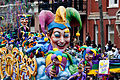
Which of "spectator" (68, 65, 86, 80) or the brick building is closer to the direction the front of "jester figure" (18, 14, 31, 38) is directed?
the spectator

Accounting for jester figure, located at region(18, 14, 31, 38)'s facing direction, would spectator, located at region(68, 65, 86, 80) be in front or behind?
in front

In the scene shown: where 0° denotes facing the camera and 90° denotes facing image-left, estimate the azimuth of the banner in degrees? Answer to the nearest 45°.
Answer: approximately 0°

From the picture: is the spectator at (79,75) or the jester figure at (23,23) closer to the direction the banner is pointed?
the spectator

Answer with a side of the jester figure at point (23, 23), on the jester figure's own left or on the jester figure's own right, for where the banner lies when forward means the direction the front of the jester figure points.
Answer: on the jester figure's own left

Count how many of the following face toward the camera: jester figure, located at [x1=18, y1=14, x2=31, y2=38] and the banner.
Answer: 2

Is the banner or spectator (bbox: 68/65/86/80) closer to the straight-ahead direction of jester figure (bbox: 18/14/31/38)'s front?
the spectator

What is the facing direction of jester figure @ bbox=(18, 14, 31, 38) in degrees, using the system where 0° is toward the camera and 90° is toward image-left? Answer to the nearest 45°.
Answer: approximately 0°

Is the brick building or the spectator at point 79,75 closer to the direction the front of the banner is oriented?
the spectator

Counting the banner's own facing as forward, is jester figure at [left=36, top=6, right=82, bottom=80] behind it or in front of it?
in front
